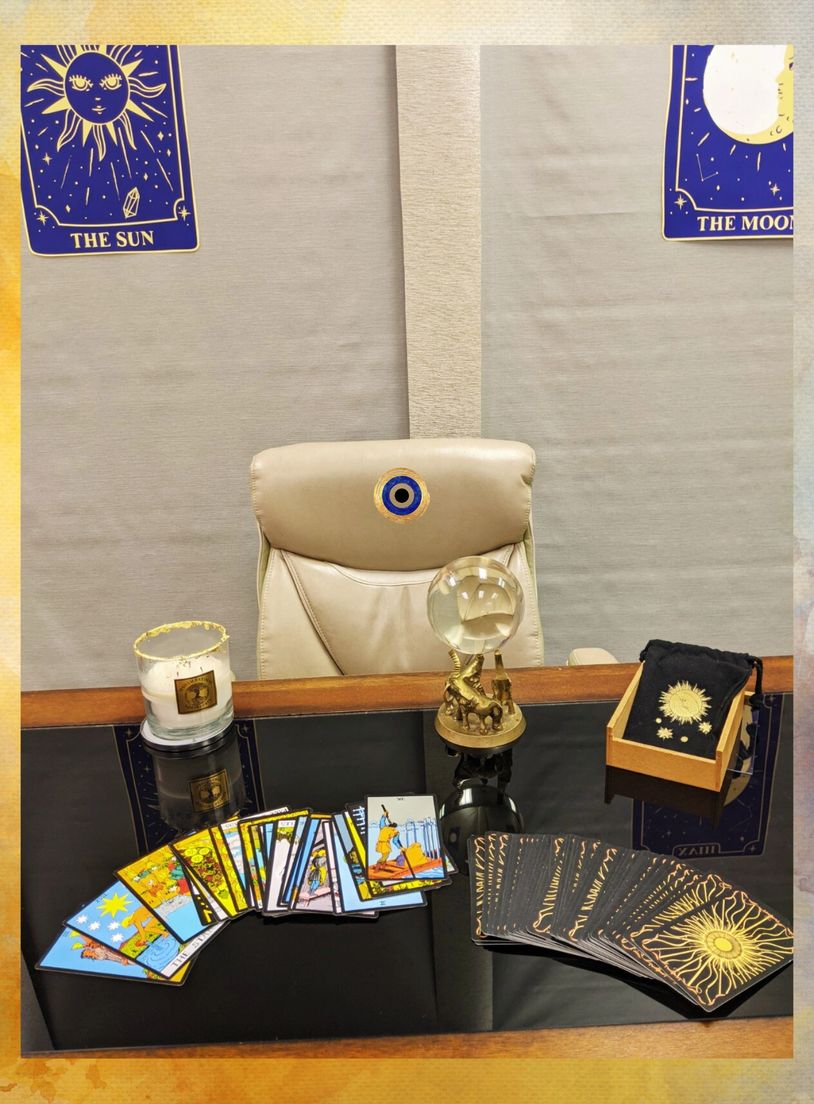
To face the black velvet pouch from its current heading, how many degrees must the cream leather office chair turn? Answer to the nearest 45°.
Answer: approximately 45° to its left

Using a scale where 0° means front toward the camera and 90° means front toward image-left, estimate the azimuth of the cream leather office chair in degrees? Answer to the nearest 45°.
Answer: approximately 0°

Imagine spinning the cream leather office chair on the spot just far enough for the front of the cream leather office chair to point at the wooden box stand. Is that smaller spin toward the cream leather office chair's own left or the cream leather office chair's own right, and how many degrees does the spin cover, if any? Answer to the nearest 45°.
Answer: approximately 45° to the cream leather office chair's own left
